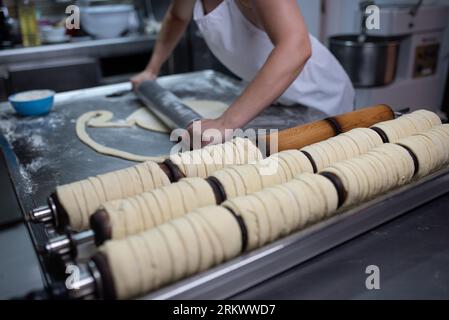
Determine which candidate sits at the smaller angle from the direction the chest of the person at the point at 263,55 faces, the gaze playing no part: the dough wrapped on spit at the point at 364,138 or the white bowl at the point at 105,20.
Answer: the dough wrapped on spit

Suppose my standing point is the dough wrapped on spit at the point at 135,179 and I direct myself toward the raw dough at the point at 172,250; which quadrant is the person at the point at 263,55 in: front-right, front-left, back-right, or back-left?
back-left

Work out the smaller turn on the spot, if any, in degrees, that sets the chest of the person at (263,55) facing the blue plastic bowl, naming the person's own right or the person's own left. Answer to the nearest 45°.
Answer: approximately 45° to the person's own right

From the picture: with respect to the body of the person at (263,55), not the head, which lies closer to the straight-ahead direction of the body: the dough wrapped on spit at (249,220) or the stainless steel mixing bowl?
the dough wrapped on spit

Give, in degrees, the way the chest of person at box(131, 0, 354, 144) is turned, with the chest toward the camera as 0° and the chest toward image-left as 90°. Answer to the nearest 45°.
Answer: approximately 45°

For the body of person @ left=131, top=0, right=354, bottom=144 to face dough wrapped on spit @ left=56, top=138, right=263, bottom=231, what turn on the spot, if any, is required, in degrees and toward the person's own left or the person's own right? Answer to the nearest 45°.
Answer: approximately 45° to the person's own left

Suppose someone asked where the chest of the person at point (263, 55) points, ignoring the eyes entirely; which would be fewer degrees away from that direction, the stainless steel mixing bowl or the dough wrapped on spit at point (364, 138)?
the dough wrapped on spit

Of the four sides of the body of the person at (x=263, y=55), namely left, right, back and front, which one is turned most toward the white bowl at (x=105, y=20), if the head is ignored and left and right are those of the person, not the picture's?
right

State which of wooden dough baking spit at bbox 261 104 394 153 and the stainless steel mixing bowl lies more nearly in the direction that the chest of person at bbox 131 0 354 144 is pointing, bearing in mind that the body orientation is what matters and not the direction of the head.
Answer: the wooden dough baking spit

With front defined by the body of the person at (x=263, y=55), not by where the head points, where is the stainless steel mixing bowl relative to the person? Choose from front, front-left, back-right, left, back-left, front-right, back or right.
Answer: back
